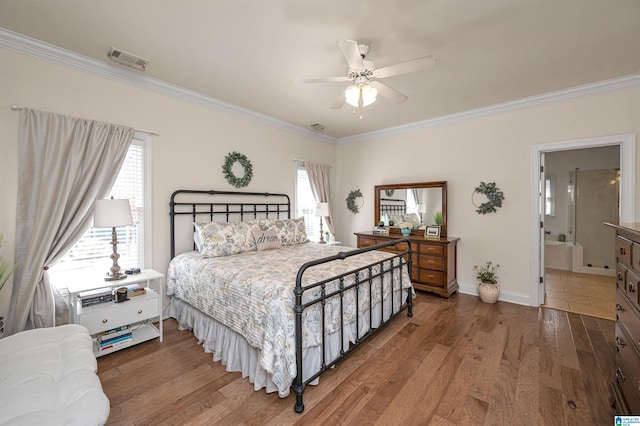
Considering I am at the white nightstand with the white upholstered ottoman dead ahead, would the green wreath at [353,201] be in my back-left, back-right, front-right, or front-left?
back-left

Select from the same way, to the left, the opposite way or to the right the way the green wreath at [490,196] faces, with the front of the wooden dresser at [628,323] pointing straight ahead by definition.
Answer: to the left

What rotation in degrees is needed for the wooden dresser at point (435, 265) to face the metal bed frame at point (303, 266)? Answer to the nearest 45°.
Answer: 0° — it already faces it

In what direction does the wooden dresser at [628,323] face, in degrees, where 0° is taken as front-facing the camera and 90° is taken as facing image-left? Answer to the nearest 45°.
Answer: approximately 90°

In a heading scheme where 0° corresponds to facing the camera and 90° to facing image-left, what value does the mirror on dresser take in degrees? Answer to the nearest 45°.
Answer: approximately 45°

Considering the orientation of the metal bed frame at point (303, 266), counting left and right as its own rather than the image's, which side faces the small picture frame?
left

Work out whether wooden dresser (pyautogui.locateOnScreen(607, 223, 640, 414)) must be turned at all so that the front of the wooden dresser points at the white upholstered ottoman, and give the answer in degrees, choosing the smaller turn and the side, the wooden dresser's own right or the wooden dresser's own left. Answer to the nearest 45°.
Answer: approximately 45° to the wooden dresser's own left

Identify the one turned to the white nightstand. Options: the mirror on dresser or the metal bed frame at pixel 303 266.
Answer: the mirror on dresser
